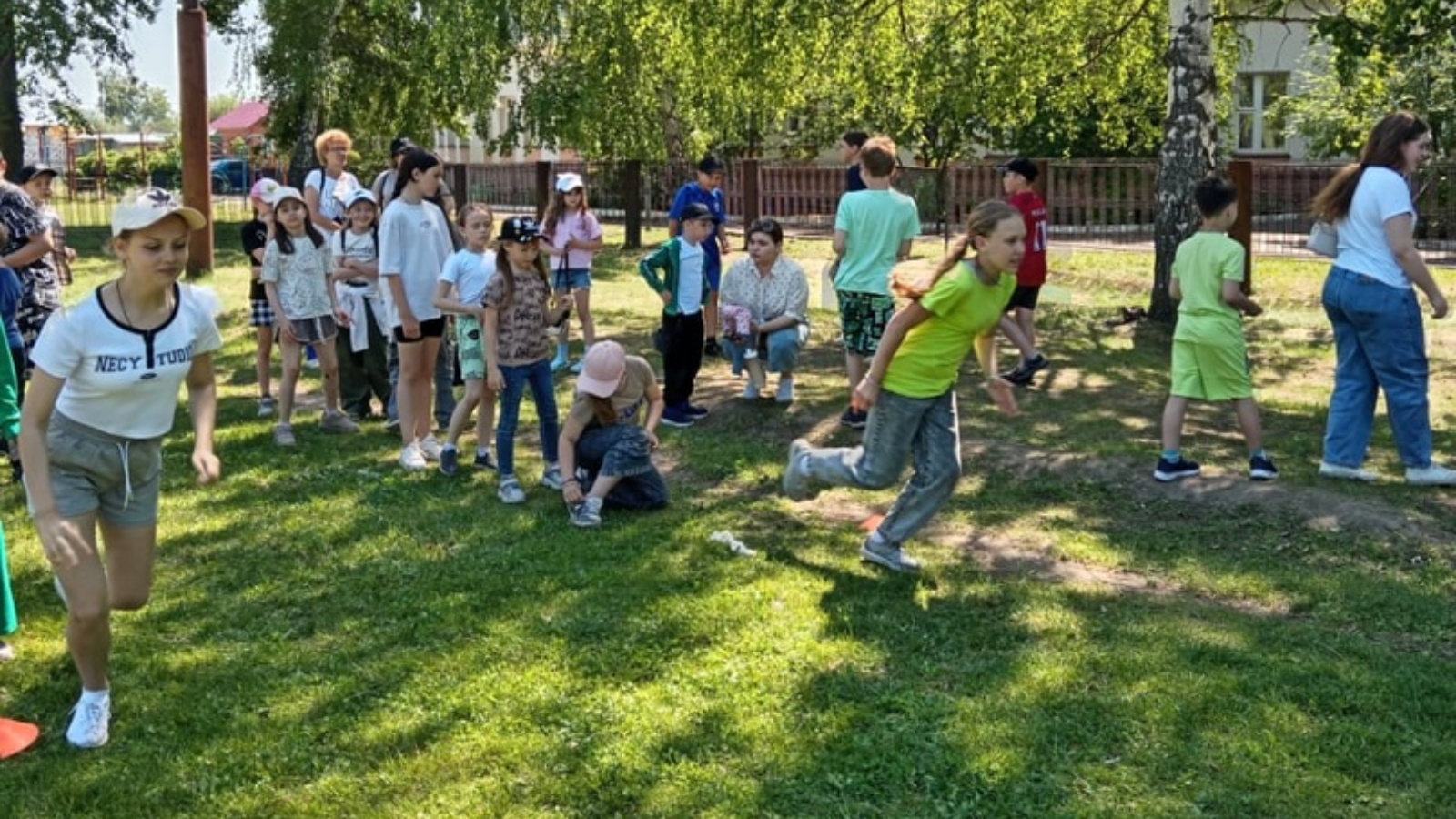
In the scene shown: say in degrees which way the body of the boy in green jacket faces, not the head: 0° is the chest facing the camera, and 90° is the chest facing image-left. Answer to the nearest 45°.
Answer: approximately 315°

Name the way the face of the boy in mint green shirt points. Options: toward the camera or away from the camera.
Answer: away from the camera

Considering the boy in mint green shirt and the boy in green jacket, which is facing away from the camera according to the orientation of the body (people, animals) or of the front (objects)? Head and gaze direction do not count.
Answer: the boy in mint green shirt

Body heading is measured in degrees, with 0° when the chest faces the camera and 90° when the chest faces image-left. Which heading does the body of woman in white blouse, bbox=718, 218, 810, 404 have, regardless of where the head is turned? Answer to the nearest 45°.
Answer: approximately 0°

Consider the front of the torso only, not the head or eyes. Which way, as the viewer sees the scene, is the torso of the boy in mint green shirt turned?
away from the camera

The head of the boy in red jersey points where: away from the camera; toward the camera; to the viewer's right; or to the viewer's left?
to the viewer's left

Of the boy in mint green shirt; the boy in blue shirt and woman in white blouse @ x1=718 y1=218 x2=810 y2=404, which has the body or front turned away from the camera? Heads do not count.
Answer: the boy in mint green shirt

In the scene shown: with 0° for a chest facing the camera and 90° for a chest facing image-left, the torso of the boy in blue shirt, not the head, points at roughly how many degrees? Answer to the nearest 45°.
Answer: approximately 315°
